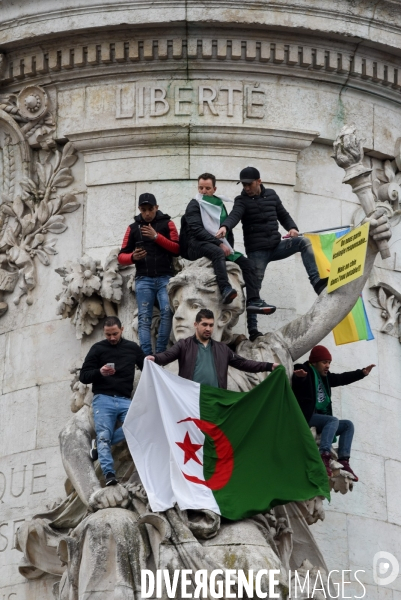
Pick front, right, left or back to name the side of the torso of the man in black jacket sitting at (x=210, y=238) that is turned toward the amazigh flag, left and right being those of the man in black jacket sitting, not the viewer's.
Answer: left

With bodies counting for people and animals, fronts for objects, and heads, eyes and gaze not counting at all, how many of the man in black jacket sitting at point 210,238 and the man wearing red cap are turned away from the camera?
0

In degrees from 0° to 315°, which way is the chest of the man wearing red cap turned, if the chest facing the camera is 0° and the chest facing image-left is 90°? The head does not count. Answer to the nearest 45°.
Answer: approximately 315°

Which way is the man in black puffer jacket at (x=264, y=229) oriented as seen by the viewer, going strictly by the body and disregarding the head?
toward the camera

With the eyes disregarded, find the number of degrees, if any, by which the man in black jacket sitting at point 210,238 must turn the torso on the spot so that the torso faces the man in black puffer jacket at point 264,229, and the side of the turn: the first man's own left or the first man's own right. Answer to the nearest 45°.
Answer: approximately 45° to the first man's own left

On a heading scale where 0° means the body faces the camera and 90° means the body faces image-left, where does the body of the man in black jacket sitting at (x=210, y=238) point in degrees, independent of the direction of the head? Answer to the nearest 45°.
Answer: approximately 315°

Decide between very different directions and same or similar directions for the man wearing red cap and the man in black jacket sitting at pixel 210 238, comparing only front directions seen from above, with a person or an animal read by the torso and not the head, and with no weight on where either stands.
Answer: same or similar directions
